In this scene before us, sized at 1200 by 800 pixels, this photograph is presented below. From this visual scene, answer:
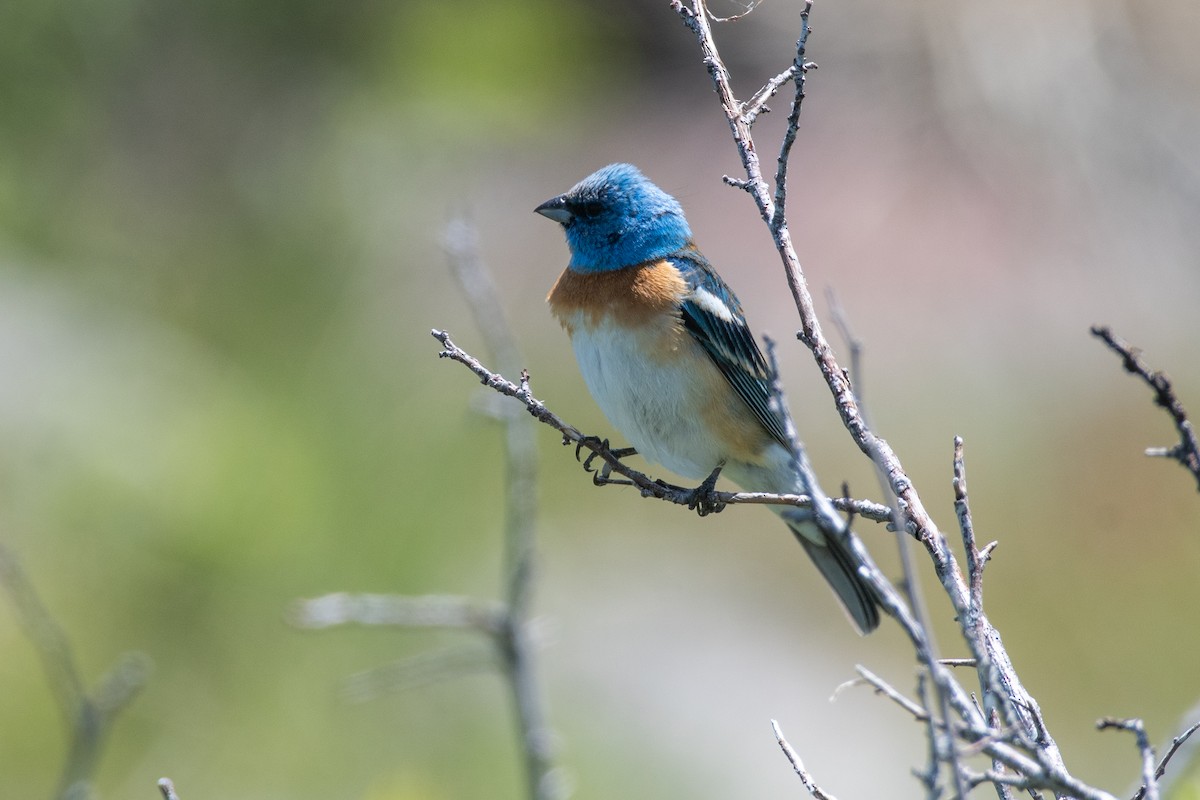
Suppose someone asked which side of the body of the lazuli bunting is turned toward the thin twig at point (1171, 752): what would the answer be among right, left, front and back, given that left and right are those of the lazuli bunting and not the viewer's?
left

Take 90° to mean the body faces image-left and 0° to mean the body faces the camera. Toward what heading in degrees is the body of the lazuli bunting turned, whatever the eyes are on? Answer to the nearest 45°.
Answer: approximately 45°

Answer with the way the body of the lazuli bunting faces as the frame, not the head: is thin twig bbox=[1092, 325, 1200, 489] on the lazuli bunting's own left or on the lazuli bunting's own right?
on the lazuli bunting's own left
